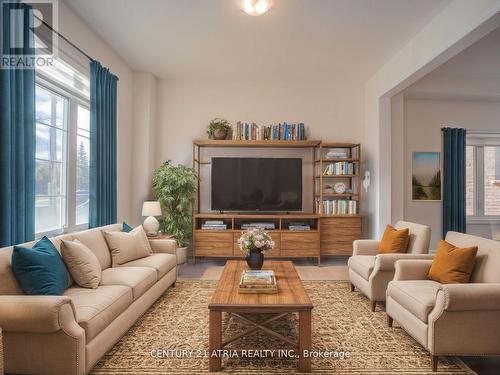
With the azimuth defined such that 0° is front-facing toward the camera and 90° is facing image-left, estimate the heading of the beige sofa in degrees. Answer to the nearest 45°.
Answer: approximately 315°

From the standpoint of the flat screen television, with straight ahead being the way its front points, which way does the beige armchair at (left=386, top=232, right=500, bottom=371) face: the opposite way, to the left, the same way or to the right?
to the right

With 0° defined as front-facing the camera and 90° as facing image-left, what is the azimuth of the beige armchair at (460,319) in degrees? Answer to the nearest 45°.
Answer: approximately 45°

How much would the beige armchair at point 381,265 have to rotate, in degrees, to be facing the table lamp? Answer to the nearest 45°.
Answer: approximately 45° to its right

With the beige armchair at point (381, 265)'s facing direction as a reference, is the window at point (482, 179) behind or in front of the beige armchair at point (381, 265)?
behind

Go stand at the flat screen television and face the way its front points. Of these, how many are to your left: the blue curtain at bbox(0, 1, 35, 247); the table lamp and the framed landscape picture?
1

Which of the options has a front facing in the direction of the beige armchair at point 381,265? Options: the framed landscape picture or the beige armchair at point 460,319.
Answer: the framed landscape picture

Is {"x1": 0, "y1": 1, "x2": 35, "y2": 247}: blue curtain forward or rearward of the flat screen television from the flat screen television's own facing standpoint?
forward

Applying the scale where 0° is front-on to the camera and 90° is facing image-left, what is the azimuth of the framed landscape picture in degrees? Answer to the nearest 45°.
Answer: approximately 0°

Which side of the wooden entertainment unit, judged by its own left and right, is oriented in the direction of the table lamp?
right

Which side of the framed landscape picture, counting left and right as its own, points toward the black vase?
front

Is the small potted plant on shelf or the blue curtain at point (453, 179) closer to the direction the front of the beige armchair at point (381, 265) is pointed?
the small potted plant on shelf

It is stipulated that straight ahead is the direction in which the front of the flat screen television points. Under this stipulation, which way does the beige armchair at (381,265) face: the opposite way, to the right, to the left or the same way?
to the right

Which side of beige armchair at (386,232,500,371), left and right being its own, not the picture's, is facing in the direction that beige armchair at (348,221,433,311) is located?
right

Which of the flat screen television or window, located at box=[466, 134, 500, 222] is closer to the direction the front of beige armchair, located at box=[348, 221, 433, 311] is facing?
the flat screen television

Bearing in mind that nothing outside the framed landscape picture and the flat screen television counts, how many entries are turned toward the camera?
2

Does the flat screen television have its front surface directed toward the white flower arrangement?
yes
